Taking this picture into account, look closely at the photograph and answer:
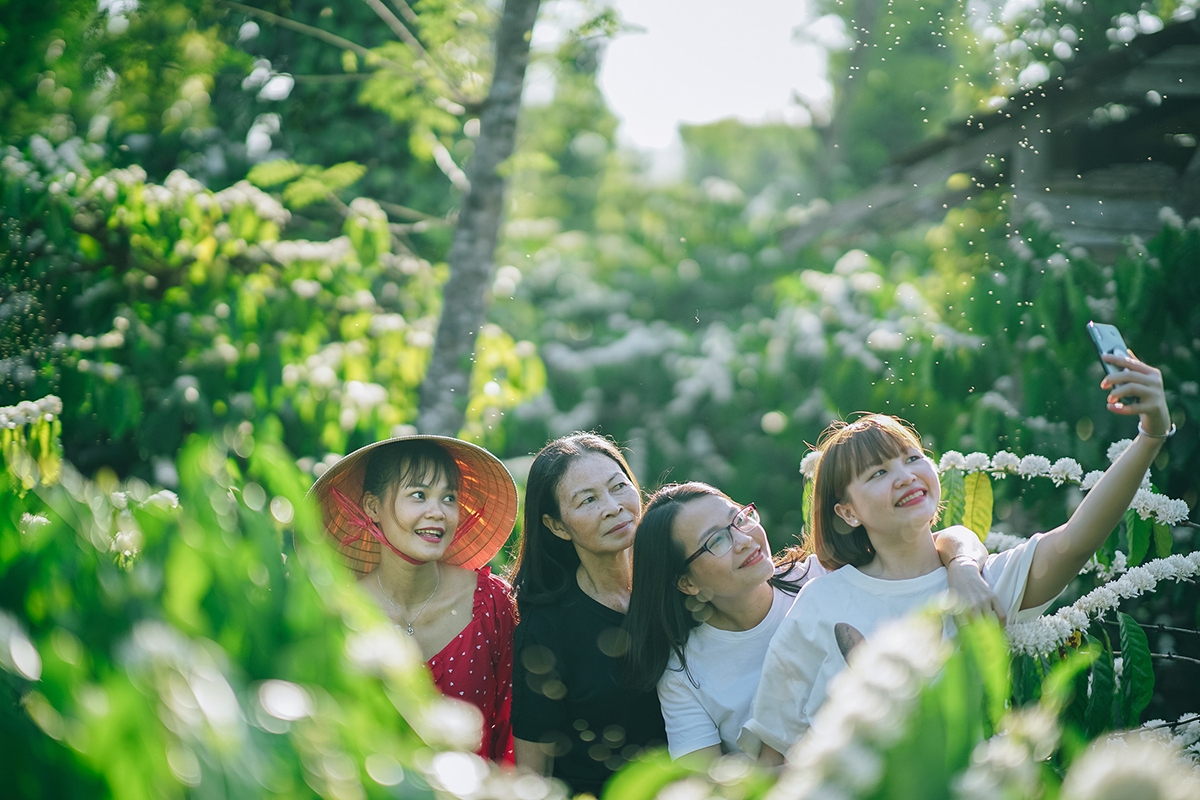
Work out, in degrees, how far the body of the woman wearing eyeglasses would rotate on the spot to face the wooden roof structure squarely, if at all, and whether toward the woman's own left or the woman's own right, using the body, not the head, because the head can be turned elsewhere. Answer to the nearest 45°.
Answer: approximately 135° to the woman's own left

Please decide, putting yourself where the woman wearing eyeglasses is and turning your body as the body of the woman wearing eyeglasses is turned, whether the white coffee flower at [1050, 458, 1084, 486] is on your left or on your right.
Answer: on your left

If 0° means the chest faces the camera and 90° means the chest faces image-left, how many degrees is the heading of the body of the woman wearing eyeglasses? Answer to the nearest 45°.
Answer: approximately 315°

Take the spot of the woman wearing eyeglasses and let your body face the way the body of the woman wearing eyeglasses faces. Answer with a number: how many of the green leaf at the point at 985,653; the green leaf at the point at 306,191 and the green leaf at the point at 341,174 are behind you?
2
